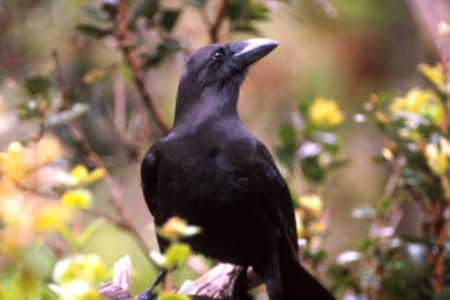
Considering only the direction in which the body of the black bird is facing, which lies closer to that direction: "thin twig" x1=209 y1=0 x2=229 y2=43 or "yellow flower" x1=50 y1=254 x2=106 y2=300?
the yellow flower

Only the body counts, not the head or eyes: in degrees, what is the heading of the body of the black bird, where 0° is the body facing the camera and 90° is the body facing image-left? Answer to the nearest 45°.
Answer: approximately 45°

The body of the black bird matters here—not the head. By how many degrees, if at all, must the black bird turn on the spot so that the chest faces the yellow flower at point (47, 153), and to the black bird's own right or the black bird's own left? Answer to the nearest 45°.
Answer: approximately 45° to the black bird's own left
